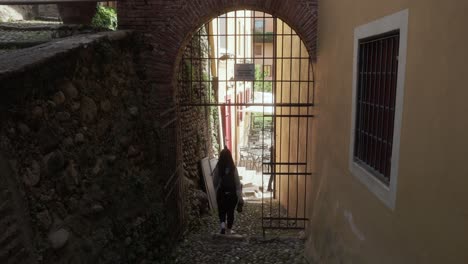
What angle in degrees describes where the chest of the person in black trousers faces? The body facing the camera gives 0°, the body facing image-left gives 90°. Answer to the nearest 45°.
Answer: approximately 180°

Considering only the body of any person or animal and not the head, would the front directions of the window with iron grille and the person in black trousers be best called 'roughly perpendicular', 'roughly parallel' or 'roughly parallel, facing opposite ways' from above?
roughly perpendicular

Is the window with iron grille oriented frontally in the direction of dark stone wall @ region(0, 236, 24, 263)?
yes

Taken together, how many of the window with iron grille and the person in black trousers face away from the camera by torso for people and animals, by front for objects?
1

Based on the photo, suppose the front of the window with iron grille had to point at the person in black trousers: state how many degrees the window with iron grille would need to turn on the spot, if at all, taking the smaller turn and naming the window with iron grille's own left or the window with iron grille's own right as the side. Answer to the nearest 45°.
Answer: approximately 90° to the window with iron grille's own right

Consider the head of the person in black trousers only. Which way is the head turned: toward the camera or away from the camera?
away from the camera

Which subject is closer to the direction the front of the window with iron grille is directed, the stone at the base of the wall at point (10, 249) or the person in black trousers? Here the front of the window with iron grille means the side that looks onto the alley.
the stone at the base of the wall

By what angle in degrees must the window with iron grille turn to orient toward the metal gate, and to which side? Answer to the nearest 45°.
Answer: approximately 90° to its right

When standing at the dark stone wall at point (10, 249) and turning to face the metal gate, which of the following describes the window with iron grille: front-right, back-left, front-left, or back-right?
front-right

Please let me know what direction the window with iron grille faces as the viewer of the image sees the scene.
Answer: facing the viewer and to the left of the viewer

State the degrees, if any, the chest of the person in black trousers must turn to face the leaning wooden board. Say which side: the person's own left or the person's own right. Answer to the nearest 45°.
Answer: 0° — they already face it

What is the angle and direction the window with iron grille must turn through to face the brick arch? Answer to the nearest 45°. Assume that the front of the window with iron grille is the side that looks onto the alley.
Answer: approximately 90° to its right

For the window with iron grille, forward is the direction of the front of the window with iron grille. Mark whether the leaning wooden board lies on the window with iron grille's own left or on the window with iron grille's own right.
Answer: on the window with iron grille's own right

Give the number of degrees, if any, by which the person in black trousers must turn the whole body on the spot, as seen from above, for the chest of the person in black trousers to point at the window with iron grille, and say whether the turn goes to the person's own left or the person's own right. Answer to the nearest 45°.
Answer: approximately 135° to the person's own right
